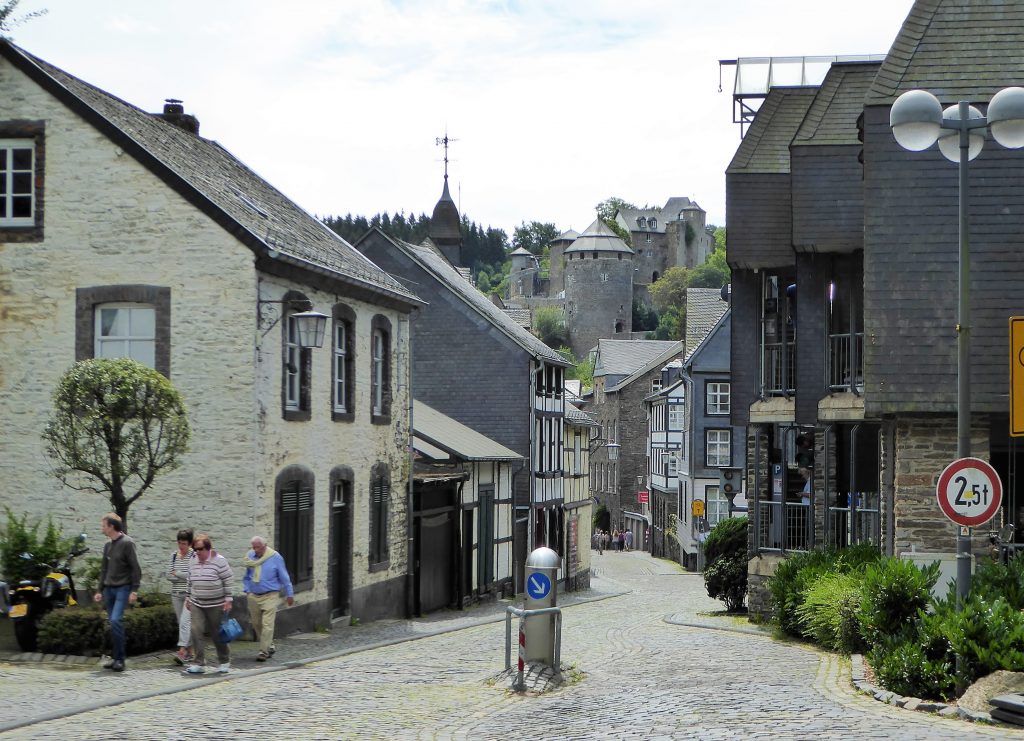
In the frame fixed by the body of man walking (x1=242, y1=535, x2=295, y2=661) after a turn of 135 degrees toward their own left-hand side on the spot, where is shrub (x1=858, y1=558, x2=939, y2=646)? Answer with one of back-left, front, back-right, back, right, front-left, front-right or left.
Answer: front-right

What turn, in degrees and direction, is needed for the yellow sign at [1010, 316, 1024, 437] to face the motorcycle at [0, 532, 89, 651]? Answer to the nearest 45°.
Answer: approximately 90° to its right

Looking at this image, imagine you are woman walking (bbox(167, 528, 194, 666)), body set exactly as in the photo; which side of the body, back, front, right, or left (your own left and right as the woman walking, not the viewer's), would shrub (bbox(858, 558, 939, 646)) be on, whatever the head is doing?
left

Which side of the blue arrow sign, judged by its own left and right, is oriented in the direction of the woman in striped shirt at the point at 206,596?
right

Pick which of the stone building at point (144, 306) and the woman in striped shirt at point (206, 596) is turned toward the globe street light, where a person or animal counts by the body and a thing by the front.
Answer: the stone building

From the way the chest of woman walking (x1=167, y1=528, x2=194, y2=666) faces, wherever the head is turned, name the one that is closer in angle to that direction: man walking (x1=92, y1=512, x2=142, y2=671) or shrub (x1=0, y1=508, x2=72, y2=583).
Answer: the man walking

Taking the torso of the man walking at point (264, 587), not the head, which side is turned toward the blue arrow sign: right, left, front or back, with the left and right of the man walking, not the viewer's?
left

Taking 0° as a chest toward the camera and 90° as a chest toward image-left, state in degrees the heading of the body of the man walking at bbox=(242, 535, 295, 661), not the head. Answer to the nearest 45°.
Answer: approximately 45°

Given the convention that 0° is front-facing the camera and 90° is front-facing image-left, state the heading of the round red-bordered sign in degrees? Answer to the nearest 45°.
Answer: approximately 0°

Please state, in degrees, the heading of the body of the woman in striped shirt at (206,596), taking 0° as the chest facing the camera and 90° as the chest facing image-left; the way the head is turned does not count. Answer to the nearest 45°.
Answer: approximately 45°

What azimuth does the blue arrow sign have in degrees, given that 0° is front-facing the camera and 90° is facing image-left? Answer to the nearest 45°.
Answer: approximately 0°
